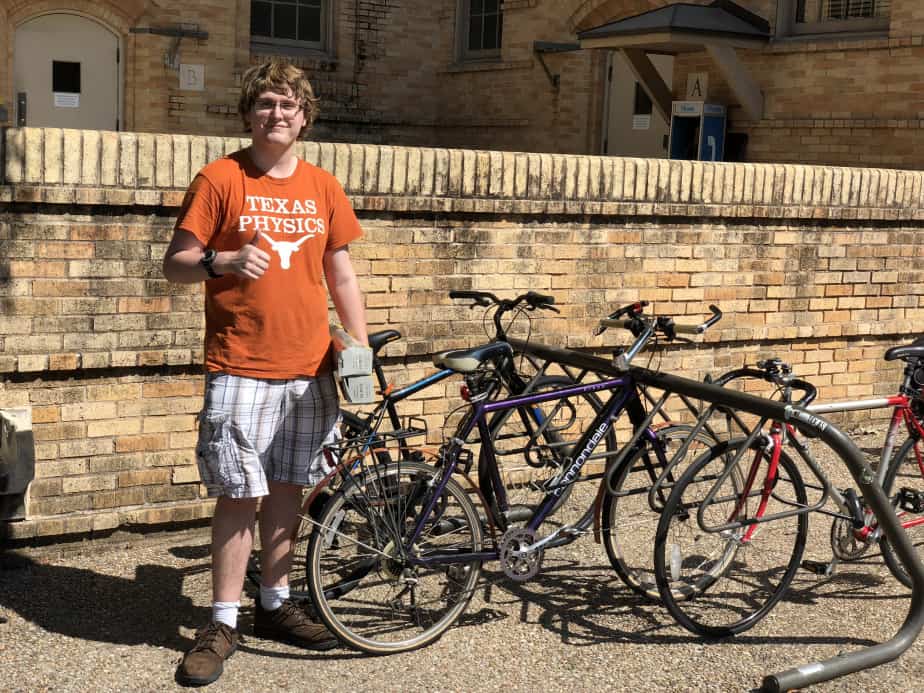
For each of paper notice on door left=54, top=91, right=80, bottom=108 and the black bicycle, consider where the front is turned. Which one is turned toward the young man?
the paper notice on door

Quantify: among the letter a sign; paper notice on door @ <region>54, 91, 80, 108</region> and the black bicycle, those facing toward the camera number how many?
2

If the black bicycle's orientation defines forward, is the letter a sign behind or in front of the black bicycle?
in front

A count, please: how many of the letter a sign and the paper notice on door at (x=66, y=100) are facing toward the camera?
2

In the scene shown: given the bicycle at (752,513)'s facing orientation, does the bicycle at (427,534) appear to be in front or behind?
in front

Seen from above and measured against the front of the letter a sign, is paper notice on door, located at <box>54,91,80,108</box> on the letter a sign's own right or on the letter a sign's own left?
on the letter a sign's own right

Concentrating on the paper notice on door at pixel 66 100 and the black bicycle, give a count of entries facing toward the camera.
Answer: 1

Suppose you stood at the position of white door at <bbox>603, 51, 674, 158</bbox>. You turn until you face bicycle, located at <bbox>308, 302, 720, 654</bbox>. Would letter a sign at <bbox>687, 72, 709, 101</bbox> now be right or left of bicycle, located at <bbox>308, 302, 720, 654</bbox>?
left
